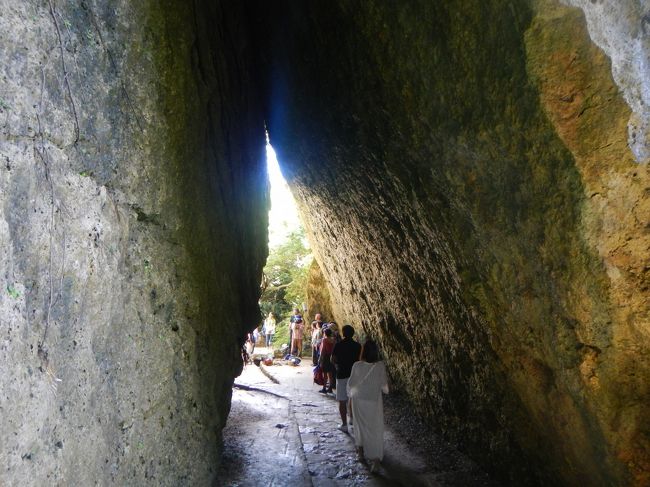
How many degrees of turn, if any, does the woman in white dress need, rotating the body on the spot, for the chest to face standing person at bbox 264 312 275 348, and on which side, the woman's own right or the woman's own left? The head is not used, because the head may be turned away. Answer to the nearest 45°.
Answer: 0° — they already face them

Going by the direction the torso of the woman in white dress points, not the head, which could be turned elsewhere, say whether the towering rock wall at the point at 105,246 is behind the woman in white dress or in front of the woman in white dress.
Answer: behind

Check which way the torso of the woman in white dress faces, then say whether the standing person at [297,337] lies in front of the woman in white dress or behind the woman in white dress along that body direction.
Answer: in front

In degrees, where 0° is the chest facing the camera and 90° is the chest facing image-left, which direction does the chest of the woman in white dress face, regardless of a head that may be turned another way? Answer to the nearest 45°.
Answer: approximately 180°
